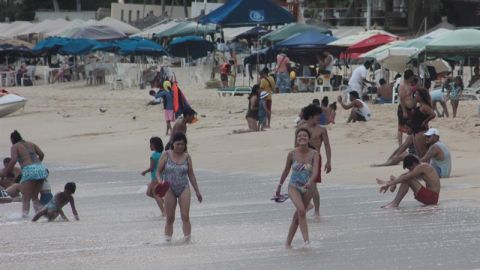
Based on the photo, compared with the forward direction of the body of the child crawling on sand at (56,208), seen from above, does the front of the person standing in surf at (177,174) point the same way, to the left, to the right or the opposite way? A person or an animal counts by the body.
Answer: to the right

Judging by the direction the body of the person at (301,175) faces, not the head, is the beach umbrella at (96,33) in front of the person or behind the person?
behind

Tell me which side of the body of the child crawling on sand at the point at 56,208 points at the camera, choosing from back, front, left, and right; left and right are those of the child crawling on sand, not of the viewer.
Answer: right

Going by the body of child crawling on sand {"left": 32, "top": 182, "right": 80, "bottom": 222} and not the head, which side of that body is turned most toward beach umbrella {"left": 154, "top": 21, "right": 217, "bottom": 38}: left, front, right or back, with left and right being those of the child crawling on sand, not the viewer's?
left

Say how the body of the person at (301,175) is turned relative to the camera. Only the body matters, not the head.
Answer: toward the camera

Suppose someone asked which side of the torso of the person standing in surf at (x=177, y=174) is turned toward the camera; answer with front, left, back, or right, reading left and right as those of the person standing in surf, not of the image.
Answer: front

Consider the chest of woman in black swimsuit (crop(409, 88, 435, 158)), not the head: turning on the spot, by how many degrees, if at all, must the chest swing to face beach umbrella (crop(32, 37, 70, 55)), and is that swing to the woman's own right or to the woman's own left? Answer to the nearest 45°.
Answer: approximately 45° to the woman's own right

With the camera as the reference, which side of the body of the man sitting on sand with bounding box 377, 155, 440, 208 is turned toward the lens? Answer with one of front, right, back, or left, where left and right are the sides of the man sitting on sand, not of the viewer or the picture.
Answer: left
